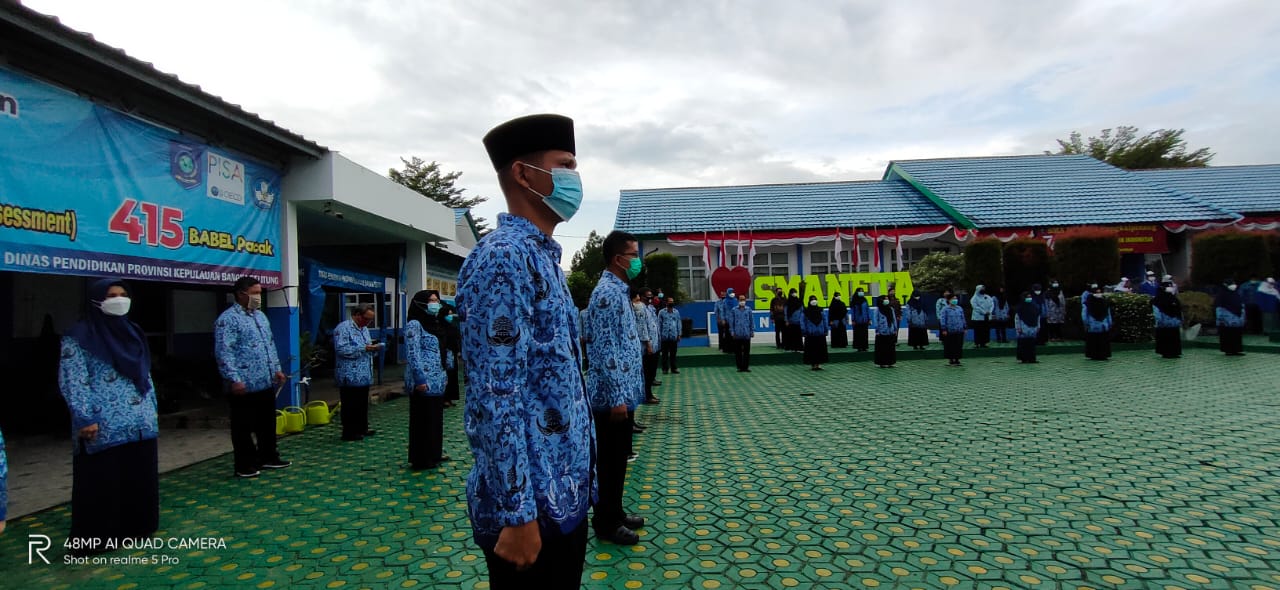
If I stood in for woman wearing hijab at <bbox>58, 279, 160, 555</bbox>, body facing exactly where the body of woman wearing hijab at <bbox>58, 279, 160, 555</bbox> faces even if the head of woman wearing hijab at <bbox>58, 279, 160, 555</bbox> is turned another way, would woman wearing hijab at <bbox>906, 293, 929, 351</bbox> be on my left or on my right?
on my left

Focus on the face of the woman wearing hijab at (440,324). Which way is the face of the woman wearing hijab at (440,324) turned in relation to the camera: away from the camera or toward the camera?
toward the camera

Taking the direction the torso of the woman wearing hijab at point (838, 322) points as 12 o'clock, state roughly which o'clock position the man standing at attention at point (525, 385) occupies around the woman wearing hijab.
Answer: The man standing at attention is roughly at 12 o'clock from the woman wearing hijab.

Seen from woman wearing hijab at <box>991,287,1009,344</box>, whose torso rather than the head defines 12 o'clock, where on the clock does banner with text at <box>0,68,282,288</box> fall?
The banner with text is roughly at 1 o'clock from the woman wearing hijab.

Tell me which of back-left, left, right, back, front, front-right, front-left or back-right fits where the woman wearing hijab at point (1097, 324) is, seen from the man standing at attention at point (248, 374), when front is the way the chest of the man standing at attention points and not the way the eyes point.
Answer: front-left

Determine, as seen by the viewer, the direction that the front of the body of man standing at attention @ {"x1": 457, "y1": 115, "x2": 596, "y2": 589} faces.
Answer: to the viewer's right

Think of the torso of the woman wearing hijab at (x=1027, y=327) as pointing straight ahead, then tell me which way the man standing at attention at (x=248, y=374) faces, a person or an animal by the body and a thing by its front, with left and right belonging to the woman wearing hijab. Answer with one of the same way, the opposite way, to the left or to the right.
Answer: to the left

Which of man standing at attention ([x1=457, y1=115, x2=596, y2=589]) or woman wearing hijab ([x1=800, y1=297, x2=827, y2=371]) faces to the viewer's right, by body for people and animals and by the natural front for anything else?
the man standing at attention

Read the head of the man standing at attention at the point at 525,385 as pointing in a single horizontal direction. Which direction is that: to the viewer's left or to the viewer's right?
to the viewer's right

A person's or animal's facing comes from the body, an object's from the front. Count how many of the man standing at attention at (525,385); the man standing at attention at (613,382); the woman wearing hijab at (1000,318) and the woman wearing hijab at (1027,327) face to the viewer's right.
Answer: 2

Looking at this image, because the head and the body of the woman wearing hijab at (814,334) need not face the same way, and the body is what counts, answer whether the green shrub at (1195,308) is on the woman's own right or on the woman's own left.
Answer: on the woman's own left

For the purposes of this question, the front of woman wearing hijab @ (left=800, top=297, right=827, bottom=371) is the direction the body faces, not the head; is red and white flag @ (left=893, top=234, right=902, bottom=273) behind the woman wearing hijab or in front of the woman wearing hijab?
behind

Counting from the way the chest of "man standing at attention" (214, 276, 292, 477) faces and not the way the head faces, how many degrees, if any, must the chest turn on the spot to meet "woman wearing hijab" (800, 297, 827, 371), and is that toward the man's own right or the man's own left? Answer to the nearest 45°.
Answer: approximately 45° to the man's own left

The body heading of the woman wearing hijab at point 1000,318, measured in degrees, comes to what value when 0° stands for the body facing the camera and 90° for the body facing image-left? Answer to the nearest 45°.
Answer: approximately 0°

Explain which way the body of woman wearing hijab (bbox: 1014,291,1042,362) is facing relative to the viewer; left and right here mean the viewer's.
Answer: facing the viewer

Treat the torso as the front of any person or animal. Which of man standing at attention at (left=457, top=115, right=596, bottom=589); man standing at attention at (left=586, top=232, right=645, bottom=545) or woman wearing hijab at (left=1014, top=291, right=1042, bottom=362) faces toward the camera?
the woman wearing hijab

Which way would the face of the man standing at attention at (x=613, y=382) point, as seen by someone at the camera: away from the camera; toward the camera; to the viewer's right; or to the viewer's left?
to the viewer's right

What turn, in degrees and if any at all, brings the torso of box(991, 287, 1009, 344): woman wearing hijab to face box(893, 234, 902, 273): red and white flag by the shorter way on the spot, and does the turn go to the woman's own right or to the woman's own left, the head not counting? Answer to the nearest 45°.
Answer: approximately 135° to the woman's own right

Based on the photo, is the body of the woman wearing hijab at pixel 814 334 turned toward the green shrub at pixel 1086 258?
no

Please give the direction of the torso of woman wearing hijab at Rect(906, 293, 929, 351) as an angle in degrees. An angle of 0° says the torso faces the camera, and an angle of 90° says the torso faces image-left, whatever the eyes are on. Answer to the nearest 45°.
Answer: approximately 0°

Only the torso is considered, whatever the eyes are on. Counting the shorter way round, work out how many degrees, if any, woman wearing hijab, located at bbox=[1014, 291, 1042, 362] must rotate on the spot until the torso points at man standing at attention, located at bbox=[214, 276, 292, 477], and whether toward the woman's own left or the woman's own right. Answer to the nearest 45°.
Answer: approximately 45° to the woman's own right

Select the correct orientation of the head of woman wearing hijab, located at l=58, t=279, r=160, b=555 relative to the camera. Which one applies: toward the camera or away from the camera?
toward the camera

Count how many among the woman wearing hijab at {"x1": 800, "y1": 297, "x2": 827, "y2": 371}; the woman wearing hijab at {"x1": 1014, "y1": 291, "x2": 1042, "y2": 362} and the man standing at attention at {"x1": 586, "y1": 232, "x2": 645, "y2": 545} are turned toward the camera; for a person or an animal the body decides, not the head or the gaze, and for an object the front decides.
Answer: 2
